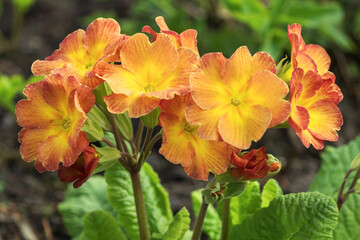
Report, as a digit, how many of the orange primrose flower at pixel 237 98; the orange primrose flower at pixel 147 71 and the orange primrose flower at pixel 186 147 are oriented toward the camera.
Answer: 3

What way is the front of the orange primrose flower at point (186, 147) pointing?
toward the camera

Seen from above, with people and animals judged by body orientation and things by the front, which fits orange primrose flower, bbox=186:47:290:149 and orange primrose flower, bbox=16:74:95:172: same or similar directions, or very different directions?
same or similar directions

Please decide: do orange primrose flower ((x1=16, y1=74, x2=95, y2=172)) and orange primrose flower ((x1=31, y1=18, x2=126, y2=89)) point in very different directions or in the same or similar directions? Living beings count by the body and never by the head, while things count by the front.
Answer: same or similar directions

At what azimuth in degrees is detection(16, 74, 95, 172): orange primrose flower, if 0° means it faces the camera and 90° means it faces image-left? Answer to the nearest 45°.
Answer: approximately 45°

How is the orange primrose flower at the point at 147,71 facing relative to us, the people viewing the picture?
facing the viewer

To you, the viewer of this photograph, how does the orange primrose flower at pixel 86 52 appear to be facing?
facing the viewer and to the left of the viewer
